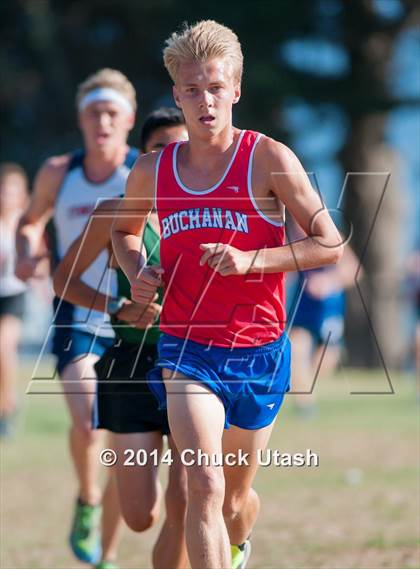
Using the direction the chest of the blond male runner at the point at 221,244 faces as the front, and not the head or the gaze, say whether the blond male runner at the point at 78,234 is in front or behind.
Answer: behind

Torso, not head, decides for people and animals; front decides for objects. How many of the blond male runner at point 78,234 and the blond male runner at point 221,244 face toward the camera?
2

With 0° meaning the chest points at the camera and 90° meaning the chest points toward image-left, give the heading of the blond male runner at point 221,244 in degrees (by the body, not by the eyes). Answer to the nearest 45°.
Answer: approximately 0°

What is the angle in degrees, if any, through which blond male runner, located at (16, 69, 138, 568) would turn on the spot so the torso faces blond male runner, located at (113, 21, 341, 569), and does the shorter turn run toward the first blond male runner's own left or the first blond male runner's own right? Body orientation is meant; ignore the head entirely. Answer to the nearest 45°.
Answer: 0° — they already face them

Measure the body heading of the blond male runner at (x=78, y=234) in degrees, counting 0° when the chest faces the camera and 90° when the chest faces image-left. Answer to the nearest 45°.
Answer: approximately 0°
